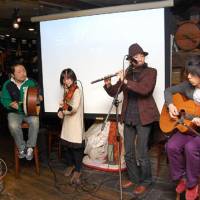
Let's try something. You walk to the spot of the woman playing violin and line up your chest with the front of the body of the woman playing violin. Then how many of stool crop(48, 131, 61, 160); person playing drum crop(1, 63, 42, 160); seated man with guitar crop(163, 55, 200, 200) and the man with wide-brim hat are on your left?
2

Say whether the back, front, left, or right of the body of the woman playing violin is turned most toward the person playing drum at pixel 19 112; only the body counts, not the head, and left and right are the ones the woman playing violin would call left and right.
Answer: right

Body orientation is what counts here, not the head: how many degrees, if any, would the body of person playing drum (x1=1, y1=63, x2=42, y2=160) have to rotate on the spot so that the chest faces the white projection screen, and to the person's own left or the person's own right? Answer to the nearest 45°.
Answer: approximately 90° to the person's own left

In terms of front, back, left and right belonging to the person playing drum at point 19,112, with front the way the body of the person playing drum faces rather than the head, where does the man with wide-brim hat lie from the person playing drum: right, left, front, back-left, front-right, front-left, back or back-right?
front-left

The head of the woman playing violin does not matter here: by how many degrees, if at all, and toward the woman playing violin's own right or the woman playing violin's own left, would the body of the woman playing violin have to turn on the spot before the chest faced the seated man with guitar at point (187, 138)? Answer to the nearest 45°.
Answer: approximately 90° to the woman playing violin's own left

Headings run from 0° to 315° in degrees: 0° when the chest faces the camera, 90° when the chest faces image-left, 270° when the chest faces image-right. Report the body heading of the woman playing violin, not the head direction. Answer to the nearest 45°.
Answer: approximately 45°

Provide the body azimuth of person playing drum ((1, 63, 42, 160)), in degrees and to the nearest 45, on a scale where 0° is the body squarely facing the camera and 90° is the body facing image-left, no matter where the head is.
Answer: approximately 0°

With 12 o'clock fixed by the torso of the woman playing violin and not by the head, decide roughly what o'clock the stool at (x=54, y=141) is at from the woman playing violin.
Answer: The stool is roughly at 4 o'clock from the woman playing violin.

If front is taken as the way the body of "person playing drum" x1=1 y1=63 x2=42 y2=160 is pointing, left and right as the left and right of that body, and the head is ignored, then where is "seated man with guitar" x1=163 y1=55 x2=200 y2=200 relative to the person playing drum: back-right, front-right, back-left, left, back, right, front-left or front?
front-left

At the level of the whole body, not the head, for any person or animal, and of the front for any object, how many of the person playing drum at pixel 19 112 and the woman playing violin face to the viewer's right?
0

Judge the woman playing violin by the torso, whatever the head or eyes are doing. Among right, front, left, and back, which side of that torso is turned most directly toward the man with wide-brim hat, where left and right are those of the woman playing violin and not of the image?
left
